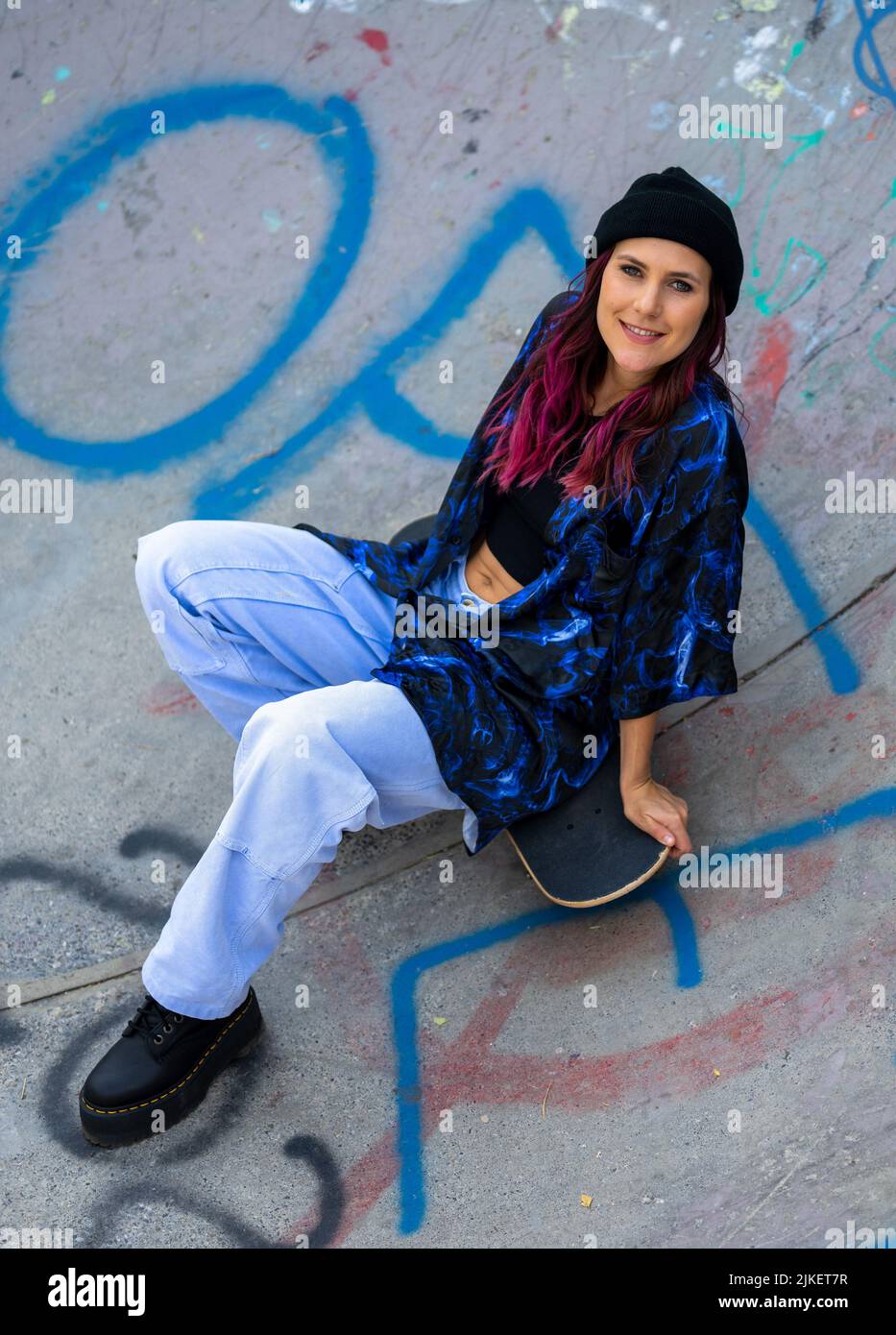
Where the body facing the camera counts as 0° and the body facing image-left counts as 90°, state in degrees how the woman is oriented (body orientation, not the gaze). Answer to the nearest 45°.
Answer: approximately 45°
